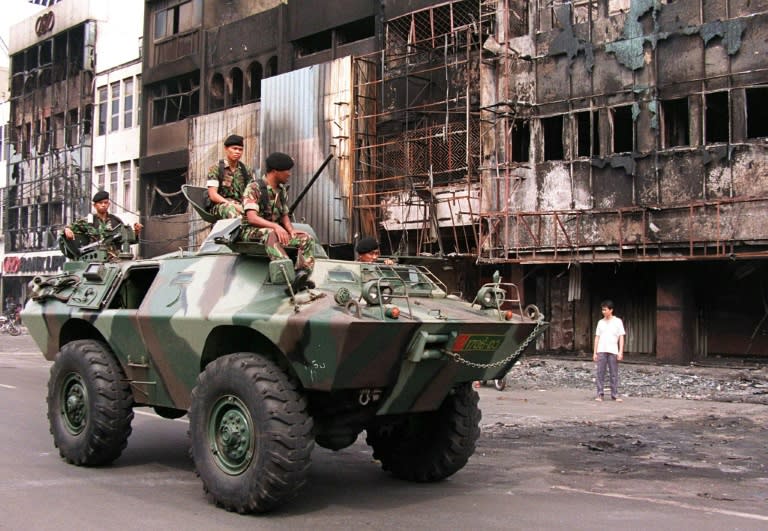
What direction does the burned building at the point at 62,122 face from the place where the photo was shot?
facing the viewer and to the left of the viewer

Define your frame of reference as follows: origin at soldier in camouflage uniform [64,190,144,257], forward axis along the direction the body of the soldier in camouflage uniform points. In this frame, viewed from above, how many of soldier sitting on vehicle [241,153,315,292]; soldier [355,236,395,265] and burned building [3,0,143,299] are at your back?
1

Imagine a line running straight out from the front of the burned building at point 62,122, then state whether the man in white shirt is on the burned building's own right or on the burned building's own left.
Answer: on the burned building's own left

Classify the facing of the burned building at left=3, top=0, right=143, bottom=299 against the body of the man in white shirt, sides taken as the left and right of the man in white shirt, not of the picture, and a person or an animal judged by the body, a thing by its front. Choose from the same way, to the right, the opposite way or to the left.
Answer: the same way

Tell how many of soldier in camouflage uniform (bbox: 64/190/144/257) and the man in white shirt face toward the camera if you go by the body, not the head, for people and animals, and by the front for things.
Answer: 2

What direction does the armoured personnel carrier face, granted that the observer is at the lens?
facing the viewer and to the right of the viewer

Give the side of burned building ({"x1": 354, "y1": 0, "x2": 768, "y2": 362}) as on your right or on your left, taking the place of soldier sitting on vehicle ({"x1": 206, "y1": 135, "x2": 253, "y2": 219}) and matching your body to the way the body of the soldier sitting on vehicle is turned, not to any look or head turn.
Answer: on your left

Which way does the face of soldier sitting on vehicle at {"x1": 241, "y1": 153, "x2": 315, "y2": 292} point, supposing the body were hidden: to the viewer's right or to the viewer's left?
to the viewer's right

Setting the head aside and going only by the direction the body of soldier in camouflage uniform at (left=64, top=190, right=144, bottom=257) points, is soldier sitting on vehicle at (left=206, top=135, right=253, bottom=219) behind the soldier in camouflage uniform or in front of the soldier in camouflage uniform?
in front

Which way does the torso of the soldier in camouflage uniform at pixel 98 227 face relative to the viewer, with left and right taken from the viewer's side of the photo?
facing the viewer

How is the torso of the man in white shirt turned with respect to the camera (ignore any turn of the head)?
toward the camera
